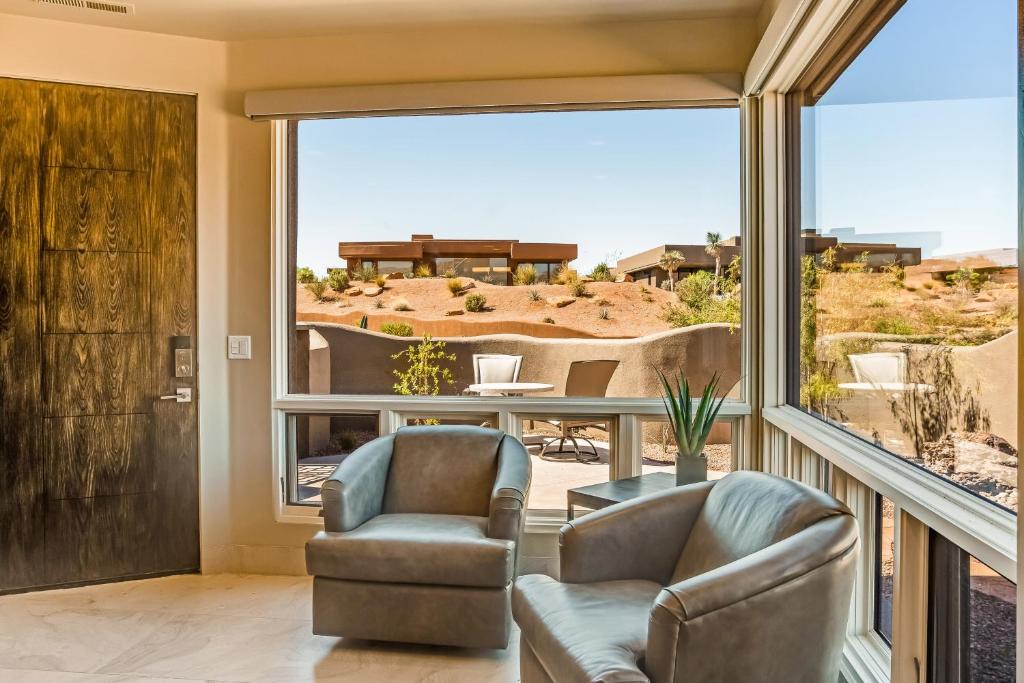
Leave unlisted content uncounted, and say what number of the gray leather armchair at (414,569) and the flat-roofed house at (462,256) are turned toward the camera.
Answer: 2

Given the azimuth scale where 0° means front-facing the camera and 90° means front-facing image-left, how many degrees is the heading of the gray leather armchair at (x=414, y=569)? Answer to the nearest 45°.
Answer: approximately 0°

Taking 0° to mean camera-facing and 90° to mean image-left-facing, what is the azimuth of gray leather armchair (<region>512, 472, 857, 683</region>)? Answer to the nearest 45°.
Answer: approximately 45°

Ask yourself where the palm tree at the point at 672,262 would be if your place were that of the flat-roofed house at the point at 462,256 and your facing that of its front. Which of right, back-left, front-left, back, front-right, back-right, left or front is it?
left

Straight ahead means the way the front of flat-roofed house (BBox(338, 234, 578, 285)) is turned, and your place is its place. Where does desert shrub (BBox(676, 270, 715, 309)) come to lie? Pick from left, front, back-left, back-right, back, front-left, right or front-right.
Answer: left

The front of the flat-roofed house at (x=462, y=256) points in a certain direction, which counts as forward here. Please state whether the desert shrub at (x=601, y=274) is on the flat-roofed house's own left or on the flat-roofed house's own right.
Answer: on the flat-roofed house's own left

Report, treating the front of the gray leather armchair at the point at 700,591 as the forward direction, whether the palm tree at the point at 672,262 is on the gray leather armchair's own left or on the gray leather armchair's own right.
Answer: on the gray leather armchair's own right

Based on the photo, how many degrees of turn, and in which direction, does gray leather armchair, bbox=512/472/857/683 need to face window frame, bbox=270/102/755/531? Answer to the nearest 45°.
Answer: approximately 90° to its right

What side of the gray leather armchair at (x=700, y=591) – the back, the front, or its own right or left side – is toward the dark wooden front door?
right

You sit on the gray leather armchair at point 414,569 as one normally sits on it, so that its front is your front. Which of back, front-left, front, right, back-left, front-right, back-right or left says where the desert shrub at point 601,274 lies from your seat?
back-left
